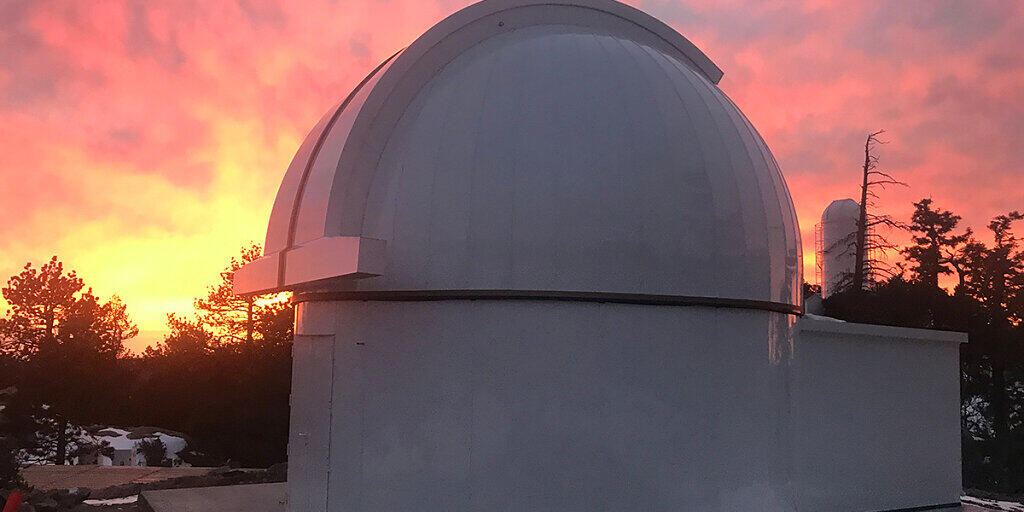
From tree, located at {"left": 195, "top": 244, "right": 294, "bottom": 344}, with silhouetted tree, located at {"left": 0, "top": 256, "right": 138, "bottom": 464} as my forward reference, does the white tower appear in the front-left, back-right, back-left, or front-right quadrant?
back-left

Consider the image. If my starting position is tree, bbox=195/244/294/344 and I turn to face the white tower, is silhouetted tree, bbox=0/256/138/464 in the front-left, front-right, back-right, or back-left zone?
back-right

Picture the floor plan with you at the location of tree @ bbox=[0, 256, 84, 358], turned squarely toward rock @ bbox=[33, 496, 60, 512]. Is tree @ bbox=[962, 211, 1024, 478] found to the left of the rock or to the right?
left

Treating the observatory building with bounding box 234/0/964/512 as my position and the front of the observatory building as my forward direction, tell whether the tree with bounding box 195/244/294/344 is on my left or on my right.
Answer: on my right

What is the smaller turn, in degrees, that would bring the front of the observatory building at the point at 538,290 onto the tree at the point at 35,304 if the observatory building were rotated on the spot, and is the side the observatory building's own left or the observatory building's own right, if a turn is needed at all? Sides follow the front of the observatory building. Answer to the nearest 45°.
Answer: approximately 45° to the observatory building's own right

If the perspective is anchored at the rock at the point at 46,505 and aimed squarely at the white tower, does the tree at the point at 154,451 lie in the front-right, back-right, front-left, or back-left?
front-left

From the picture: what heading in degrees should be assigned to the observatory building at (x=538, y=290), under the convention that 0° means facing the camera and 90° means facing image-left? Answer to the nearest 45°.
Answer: approximately 90°

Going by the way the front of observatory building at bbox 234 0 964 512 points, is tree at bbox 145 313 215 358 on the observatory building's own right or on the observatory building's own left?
on the observatory building's own right

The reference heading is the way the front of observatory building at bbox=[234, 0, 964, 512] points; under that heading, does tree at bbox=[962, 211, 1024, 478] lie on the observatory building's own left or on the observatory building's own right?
on the observatory building's own right

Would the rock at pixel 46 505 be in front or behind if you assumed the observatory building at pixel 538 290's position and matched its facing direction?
in front

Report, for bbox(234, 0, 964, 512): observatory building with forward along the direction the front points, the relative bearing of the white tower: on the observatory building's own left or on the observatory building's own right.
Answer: on the observatory building's own right

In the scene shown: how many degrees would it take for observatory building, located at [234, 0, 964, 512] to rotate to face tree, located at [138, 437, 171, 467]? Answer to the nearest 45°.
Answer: approximately 45° to its right

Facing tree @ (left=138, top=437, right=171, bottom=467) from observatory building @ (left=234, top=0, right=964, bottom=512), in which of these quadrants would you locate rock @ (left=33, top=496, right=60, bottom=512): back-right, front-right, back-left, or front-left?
front-left
